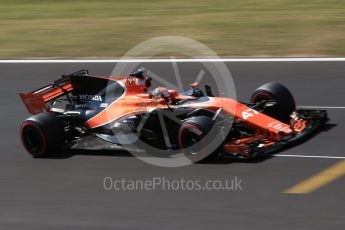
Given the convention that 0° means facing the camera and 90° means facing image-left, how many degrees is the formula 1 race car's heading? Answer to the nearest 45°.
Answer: approximately 315°
